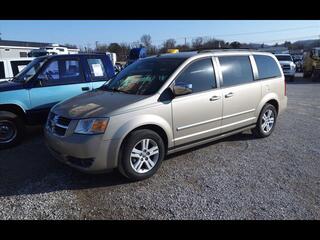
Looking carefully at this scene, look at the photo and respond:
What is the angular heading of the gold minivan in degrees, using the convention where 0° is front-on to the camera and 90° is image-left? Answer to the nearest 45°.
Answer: approximately 45°
